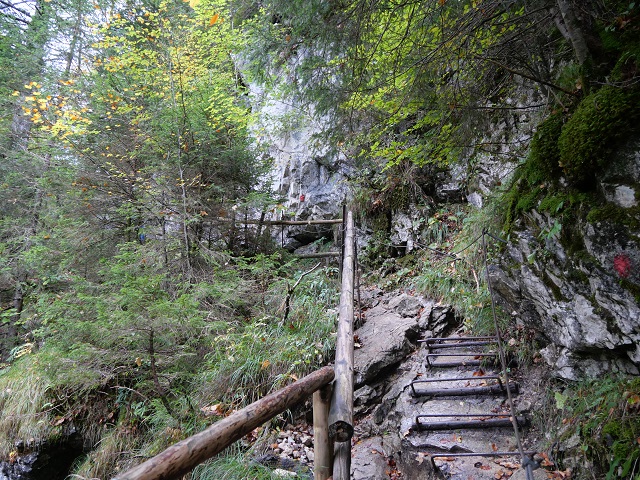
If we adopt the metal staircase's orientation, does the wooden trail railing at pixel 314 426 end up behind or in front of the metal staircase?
in front

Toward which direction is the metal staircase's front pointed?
toward the camera
